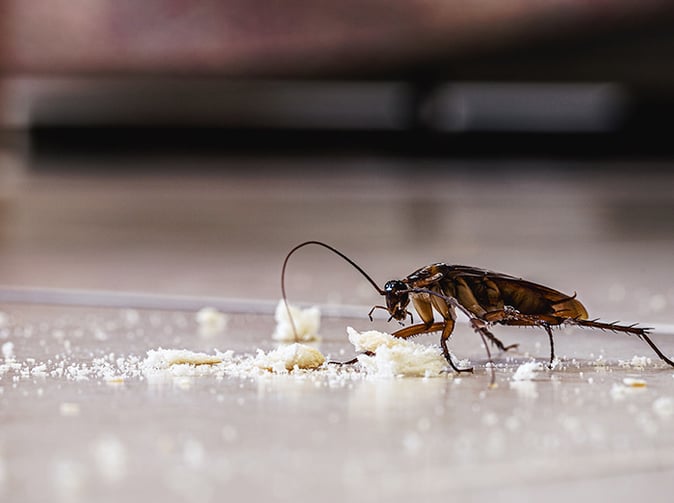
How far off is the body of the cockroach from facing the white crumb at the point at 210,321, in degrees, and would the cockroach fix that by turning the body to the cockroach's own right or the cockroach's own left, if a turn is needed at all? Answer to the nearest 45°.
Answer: approximately 45° to the cockroach's own right

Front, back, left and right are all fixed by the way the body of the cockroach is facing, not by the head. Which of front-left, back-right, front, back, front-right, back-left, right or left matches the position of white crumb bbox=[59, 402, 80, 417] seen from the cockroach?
front-left

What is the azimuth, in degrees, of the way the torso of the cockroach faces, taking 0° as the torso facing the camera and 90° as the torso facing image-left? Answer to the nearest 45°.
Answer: approximately 90°

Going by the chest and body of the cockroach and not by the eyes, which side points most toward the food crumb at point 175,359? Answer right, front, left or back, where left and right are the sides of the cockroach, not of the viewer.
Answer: front

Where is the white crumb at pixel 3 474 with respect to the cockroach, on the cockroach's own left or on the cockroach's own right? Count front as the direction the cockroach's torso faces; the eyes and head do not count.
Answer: on the cockroach's own left
